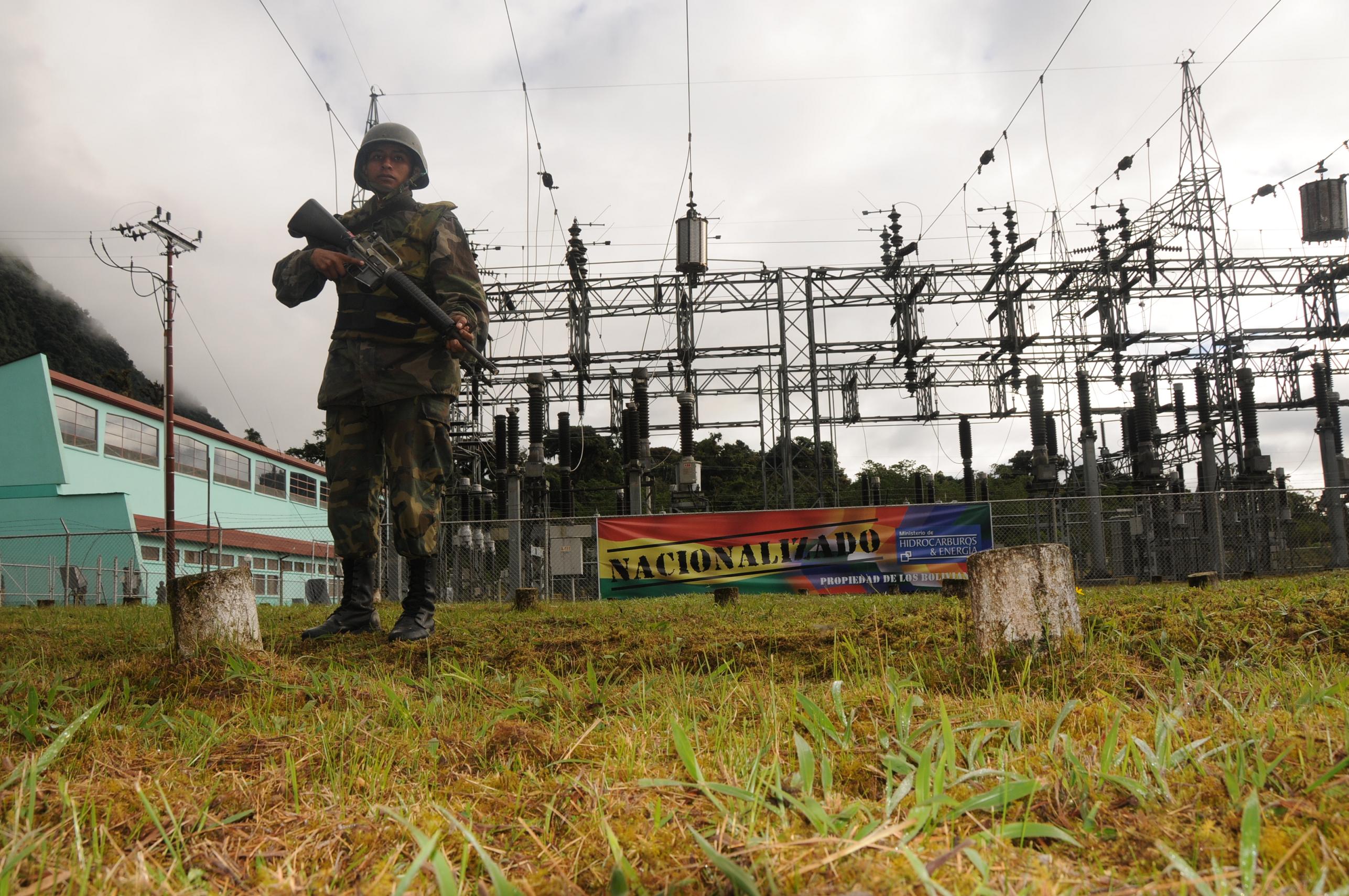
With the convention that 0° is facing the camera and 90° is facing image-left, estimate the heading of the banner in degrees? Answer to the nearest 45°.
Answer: approximately 0°

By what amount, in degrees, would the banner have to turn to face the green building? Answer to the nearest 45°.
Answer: approximately 135° to its right

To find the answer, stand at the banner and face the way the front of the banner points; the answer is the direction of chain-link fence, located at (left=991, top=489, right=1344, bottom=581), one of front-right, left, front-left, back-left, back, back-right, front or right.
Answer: back-left

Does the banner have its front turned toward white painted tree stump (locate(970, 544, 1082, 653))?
yes

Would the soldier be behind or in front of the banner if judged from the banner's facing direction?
in front
